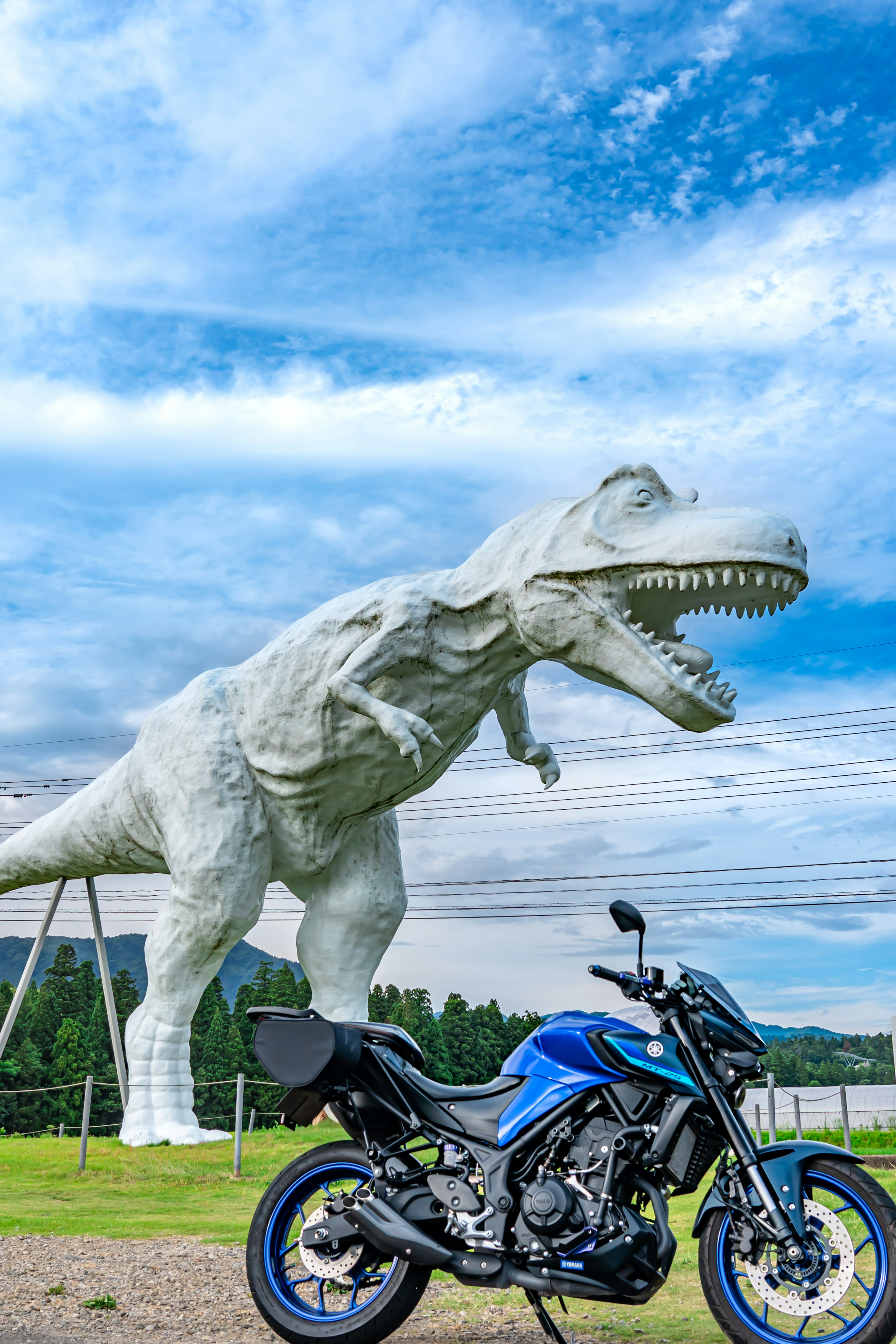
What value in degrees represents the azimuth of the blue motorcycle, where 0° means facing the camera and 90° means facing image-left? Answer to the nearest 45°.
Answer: approximately 270°

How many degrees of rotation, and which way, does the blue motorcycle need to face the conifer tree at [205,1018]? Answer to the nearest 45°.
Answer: approximately 90° to its left

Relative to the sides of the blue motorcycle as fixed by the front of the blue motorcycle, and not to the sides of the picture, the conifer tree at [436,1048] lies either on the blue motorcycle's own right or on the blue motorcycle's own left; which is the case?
on the blue motorcycle's own left

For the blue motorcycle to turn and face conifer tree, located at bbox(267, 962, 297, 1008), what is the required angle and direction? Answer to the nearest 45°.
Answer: approximately 90° to its left

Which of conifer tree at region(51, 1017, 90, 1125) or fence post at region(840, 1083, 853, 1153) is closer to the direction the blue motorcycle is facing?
the fence post

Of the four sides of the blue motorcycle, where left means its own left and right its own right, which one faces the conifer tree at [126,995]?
left

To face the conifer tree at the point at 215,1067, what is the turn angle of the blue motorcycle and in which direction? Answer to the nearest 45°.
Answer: approximately 90° to its left

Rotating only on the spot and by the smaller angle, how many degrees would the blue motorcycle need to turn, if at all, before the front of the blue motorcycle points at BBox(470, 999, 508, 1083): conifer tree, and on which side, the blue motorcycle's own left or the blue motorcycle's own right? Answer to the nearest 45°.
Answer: approximately 90° to the blue motorcycle's own left

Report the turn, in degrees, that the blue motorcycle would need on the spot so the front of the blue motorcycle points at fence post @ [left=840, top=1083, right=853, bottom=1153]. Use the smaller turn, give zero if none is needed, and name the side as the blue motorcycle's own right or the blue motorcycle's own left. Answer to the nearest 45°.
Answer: approximately 90° to the blue motorcycle's own left

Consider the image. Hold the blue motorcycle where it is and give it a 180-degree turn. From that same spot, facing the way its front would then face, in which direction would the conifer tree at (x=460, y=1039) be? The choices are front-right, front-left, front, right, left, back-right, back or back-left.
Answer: right
